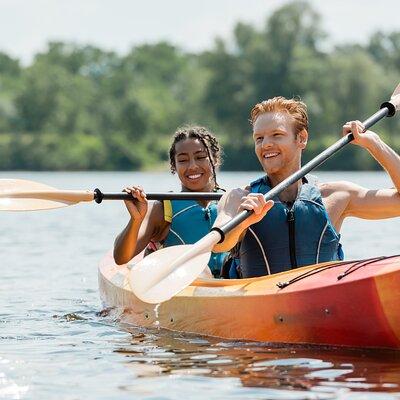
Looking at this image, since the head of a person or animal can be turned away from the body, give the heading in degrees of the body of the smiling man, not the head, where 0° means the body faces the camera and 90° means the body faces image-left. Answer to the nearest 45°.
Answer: approximately 0°

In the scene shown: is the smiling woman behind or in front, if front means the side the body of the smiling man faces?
behind
